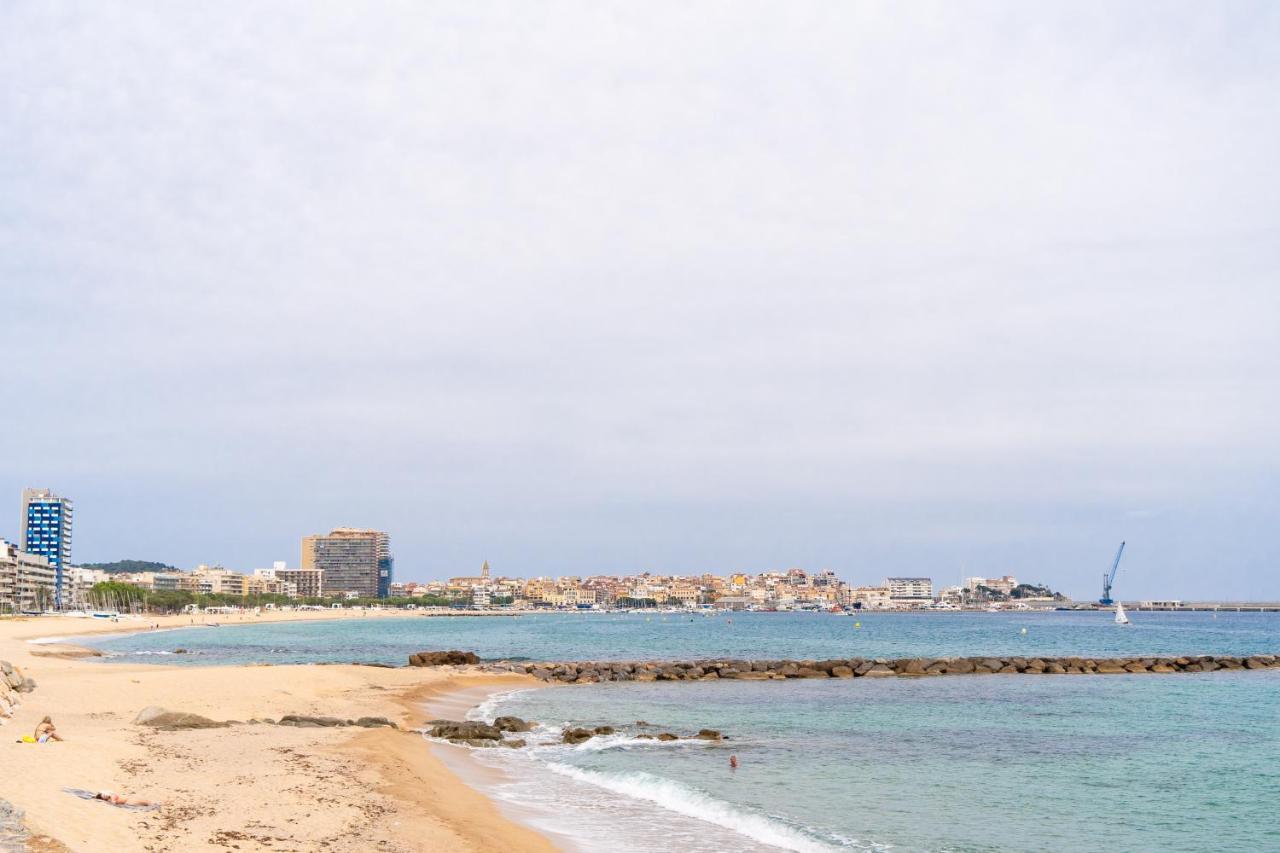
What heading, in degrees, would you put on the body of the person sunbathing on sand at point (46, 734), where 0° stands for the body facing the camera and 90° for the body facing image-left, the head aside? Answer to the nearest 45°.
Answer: approximately 270°

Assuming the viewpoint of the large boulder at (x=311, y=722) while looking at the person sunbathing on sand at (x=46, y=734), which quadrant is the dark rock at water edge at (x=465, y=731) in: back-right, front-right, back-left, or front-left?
back-left

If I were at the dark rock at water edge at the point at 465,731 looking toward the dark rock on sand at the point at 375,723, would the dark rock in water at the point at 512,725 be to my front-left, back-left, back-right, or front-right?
back-right

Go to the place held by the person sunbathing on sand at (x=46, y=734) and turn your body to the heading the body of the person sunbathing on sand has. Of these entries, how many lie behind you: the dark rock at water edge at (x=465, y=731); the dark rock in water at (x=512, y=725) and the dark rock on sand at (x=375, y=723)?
0

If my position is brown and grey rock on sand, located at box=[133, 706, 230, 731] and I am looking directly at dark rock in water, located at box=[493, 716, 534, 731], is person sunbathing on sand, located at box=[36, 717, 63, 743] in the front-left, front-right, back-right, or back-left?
back-right

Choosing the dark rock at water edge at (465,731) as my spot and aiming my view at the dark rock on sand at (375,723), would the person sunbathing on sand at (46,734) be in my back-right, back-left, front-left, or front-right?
front-left

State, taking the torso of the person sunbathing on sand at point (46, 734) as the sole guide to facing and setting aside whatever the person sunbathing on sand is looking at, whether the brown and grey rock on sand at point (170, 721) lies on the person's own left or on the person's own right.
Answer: on the person's own left
